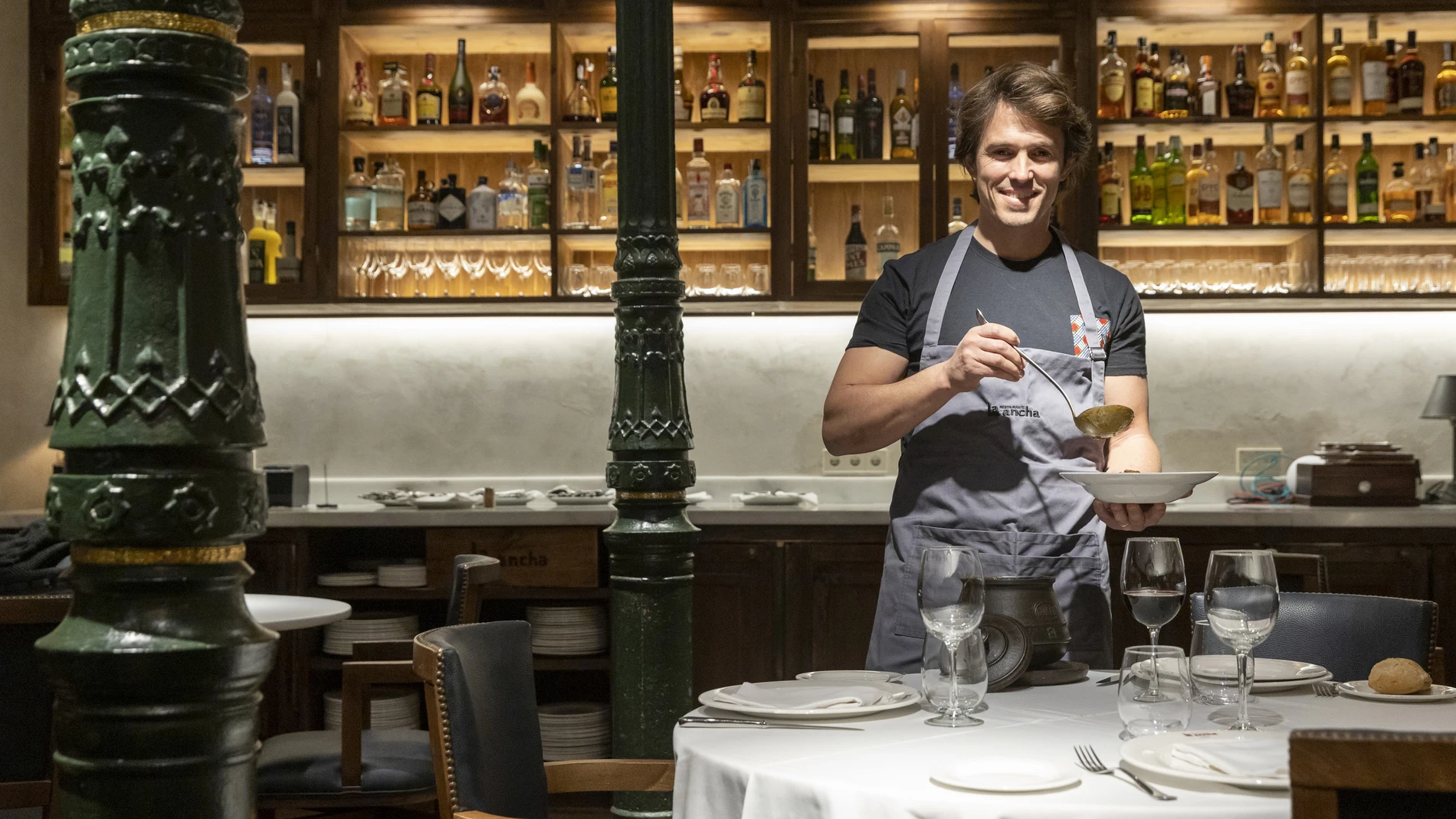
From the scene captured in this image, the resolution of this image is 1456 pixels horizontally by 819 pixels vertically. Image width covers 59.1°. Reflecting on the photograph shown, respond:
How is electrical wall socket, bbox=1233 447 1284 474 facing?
toward the camera

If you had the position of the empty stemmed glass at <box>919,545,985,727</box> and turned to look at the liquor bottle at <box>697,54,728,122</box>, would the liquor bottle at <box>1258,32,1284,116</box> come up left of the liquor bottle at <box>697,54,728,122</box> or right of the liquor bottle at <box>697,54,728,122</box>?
right

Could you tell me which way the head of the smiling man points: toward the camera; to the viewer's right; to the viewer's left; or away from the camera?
toward the camera

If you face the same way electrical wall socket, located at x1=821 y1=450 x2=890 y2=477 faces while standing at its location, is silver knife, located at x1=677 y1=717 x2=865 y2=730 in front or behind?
in front

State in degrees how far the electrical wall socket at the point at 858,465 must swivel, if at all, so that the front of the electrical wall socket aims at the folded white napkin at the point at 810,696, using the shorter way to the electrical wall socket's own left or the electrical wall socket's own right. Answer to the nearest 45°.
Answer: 0° — it already faces it

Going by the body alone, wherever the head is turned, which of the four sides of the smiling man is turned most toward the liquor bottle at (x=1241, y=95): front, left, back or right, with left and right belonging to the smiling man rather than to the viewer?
back

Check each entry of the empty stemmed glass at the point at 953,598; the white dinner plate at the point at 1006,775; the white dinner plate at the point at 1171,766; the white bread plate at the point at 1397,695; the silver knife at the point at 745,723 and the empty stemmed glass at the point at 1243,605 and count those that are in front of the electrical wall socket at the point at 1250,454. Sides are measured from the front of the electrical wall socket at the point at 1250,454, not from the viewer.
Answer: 6

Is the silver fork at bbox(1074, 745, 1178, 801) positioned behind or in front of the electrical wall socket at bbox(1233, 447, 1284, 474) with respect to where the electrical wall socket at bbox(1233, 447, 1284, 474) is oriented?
in front

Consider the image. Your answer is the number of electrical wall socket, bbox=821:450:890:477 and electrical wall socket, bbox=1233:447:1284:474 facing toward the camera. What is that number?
2

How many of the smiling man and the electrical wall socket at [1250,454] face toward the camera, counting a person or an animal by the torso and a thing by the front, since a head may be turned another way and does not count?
2

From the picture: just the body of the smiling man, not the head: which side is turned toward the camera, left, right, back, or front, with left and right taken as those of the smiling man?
front

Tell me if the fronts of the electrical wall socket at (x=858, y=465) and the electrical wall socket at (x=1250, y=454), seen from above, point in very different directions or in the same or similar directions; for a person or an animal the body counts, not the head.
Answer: same or similar directions

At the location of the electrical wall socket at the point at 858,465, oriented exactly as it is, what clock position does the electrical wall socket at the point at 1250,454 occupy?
the electrical wall socket at the point at 1250,454 is roughly at 9 o'clock from the electrical wall socket at the point at 858,465.

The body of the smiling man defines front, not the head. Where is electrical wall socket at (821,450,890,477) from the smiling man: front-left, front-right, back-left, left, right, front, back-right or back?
back
